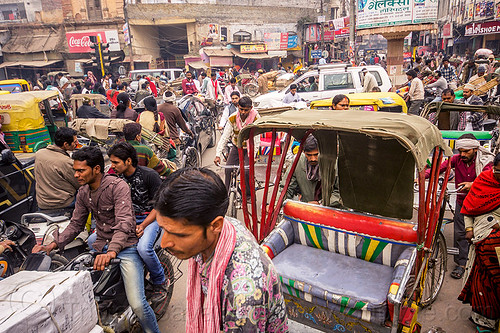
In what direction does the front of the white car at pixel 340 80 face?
to the viewer's left

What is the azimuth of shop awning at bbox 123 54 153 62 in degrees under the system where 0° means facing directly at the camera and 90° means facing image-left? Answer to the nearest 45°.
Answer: approximately 0°

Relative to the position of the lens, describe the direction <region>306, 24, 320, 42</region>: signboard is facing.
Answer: facing the viewer

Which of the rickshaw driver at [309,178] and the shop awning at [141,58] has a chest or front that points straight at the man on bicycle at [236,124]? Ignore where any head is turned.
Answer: the shop awning

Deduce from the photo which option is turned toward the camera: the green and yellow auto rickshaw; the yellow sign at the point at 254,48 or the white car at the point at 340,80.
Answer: the yellow sign

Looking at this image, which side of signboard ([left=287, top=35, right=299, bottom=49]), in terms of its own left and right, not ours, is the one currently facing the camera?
front

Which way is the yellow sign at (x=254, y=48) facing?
toward the camera

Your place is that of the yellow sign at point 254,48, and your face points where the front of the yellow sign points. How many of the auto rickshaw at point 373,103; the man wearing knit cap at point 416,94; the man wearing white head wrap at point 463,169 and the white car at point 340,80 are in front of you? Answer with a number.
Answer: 4

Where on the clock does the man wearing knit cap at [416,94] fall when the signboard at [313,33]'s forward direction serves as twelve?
The man wearing knit cap is roughly at 12 o'clock from the signboard.
